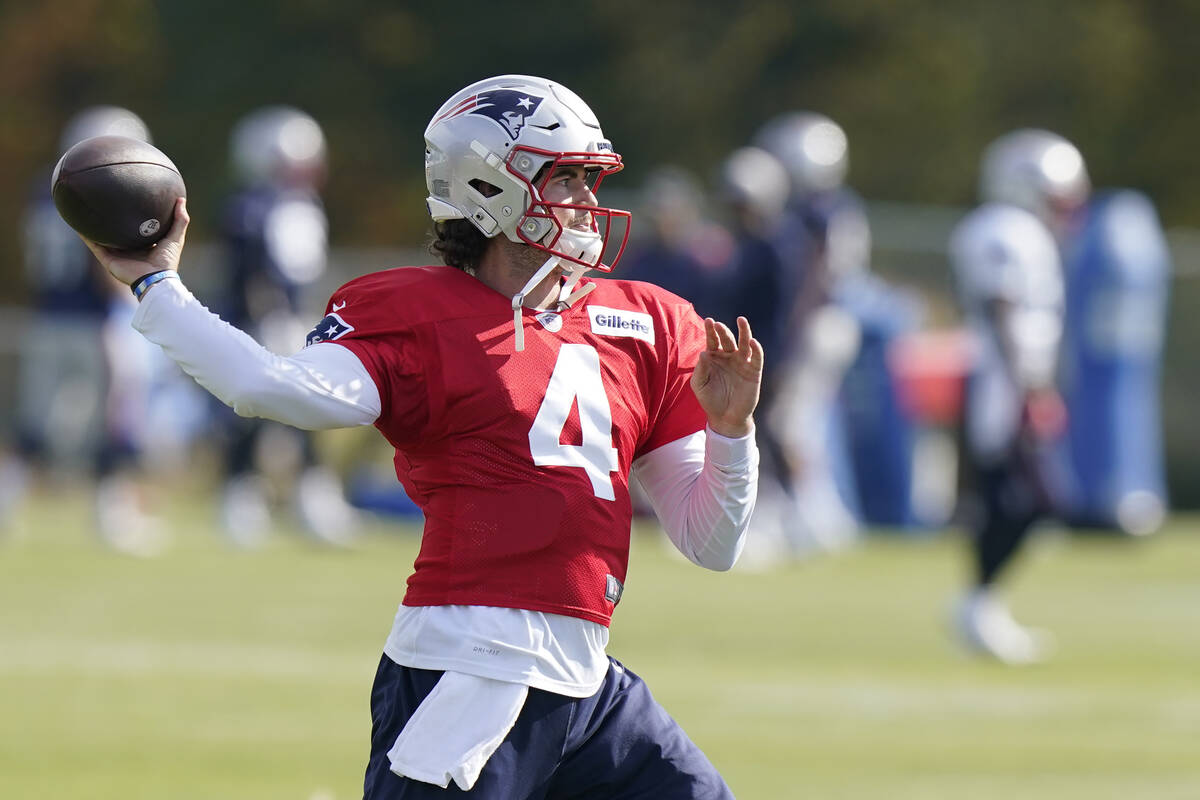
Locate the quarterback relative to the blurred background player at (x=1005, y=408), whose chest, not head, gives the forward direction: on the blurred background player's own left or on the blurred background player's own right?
on the blurred background player's own right

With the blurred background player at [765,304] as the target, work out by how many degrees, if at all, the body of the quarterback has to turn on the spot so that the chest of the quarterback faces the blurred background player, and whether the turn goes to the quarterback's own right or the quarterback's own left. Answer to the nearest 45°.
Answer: approximately 135° to the quarterback's own left

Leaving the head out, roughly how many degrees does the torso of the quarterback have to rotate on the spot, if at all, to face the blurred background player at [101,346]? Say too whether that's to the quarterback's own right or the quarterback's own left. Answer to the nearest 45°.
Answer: approximately 135° to the quarterback's own left

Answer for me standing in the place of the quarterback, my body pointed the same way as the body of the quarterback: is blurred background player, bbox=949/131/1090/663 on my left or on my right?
on my left

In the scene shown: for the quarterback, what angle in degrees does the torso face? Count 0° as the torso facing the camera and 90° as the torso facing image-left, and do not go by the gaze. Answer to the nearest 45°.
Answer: approximately 315°

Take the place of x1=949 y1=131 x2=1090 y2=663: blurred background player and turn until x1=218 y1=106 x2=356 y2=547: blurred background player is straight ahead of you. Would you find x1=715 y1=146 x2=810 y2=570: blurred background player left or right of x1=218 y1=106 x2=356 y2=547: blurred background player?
right

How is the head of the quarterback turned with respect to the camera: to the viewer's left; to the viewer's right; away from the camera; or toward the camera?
to the viewer's right
